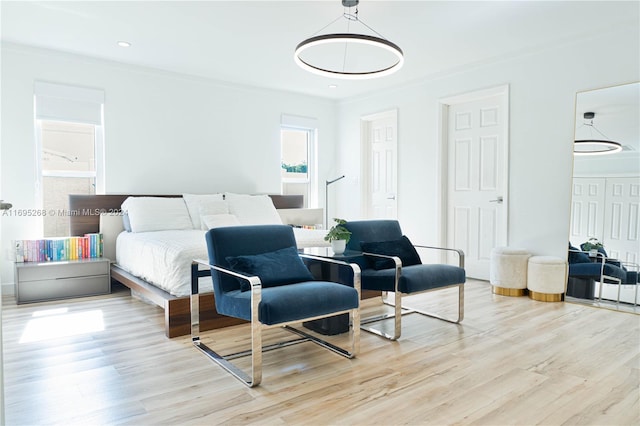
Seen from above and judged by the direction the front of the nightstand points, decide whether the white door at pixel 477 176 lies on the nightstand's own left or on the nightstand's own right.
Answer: on the nightstand's own left

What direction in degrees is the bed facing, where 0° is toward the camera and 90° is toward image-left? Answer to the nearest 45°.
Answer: approximately 315°

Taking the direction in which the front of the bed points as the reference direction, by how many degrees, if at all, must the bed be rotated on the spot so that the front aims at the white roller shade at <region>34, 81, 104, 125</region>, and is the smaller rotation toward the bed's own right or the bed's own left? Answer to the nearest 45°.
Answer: approximately 180°

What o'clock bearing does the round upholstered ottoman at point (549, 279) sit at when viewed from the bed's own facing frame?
The round upholstered ottoman is roughly at 11 o'clock from the bed.

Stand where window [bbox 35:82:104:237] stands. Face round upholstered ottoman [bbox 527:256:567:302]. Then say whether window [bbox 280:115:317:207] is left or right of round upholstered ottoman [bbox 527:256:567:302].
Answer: left
